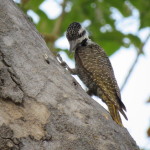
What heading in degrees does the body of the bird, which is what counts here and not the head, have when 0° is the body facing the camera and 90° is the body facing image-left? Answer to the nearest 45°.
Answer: approximately 90°
